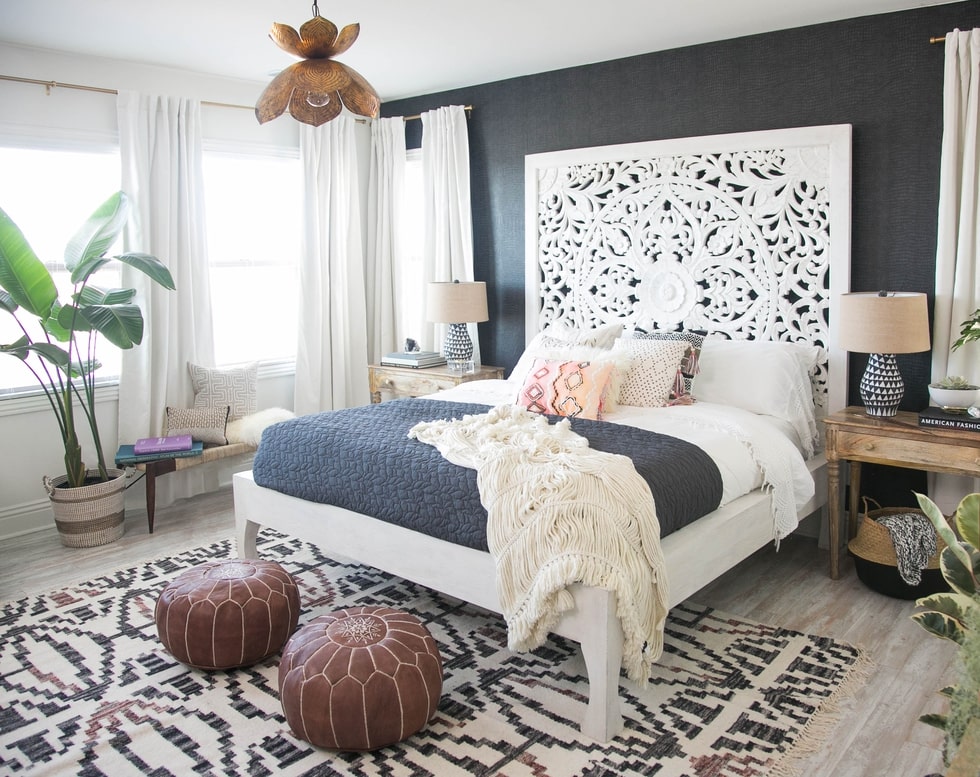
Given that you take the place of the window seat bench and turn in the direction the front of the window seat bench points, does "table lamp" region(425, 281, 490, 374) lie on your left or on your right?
on your left

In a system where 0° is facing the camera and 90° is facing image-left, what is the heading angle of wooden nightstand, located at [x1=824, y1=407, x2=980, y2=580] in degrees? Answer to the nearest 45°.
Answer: approximately 45°

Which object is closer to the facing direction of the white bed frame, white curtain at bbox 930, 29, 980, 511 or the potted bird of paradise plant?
the potted bird of paradise plant

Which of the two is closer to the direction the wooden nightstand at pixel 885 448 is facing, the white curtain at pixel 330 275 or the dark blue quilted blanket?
the dark blue quilted blanket

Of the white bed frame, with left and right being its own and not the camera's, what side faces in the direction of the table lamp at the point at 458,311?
right

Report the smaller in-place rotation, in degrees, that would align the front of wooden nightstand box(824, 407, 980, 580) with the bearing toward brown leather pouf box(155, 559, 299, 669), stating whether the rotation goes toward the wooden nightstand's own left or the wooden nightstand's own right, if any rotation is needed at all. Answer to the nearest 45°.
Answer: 0° — it already faces it

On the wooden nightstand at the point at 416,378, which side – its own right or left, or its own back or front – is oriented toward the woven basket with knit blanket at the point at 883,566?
left

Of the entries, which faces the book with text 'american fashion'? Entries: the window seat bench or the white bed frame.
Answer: the window seat bench
